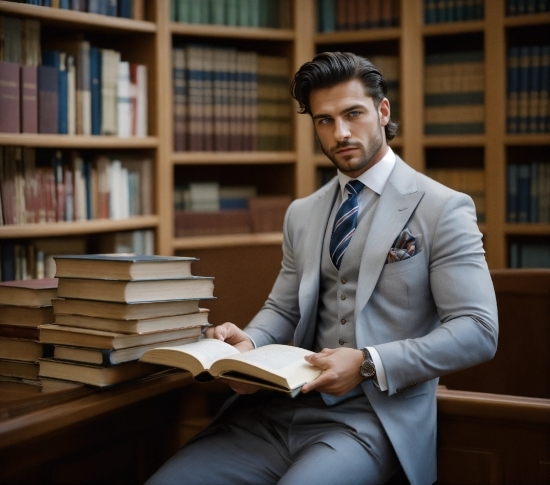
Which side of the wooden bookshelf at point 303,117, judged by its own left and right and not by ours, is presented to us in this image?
front

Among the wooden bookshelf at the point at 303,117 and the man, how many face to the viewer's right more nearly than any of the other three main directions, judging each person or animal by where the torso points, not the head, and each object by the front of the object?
0

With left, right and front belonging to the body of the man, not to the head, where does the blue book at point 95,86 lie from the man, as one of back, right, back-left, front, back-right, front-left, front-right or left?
right

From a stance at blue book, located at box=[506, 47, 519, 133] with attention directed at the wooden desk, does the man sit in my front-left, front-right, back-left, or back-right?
front-left

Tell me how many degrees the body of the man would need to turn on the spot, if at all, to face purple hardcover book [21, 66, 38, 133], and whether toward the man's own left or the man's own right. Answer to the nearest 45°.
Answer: approximately 90° to the man's own right

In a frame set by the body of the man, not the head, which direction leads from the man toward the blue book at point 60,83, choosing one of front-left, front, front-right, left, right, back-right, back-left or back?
right

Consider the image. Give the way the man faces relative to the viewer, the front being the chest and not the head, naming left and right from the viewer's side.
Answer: facing the viewer and to the left of the viewer

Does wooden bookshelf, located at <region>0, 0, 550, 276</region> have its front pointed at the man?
yes

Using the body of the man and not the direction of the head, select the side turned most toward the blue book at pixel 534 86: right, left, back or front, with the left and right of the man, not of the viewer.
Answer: back
